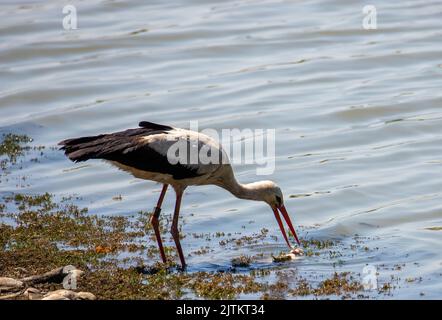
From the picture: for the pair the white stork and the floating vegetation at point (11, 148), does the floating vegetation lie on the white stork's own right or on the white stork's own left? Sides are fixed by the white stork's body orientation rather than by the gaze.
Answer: on the white stork's own left

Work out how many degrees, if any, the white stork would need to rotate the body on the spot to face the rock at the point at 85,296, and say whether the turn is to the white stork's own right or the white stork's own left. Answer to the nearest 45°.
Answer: approximately 90° to the white stork's own right

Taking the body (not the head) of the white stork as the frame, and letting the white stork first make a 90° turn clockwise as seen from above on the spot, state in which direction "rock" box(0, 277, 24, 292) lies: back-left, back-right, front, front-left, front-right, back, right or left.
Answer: front-right

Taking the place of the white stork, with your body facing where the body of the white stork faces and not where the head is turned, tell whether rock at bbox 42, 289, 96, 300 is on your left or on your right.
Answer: on your right

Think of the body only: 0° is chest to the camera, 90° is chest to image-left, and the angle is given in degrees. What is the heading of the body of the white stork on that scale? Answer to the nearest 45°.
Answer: approximately 270°
